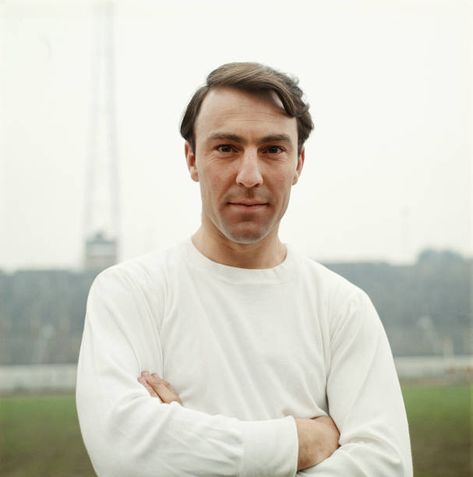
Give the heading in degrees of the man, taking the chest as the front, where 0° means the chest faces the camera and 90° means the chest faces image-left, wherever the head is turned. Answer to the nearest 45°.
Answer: approximately 0°
